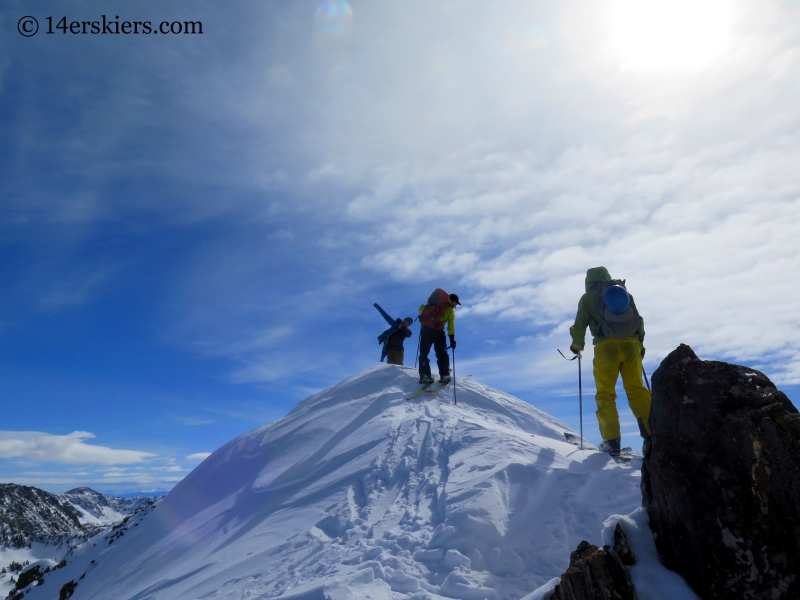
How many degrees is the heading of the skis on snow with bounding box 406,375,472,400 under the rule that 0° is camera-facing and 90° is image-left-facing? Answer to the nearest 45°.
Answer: approximately 225°

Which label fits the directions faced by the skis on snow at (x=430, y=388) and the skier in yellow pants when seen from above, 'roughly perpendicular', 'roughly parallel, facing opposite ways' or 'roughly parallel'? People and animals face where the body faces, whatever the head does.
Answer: roughly perpendicular

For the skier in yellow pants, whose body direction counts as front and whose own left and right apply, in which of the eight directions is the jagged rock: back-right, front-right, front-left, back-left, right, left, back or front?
back-left

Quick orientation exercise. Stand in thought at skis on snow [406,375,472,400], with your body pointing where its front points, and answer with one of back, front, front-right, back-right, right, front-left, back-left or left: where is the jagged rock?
back-right

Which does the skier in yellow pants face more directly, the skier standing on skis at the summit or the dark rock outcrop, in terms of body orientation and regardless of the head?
the skier standing on skis at the summit

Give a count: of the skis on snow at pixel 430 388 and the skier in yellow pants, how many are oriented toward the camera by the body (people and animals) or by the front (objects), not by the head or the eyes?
0

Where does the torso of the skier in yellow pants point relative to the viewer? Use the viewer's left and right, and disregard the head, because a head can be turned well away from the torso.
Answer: facing away from the viewer and to the left of the viewer

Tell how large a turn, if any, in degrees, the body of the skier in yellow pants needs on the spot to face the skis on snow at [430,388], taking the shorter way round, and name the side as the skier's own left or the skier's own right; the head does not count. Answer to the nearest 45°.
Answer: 0° — they already face it
